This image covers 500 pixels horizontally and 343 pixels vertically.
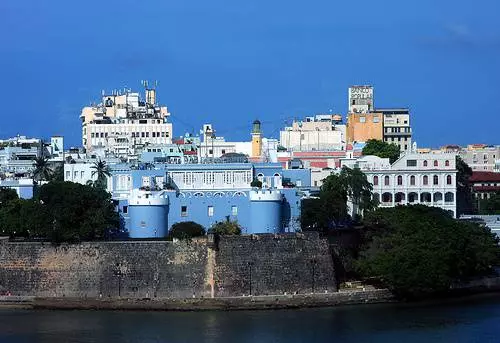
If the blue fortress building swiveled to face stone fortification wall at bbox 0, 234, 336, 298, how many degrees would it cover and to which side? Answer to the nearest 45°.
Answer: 0° — it already faces it

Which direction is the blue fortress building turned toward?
toward the camera

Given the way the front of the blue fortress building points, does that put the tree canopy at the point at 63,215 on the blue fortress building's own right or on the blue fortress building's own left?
on the blue fortress building's own right

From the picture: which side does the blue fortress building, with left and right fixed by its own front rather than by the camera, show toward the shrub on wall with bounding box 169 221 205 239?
front

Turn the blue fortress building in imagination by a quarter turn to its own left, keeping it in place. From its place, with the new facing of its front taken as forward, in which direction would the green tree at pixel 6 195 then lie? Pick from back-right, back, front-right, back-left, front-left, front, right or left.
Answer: back

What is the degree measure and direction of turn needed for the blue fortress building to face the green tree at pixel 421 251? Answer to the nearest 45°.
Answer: approximately 90° to its left
